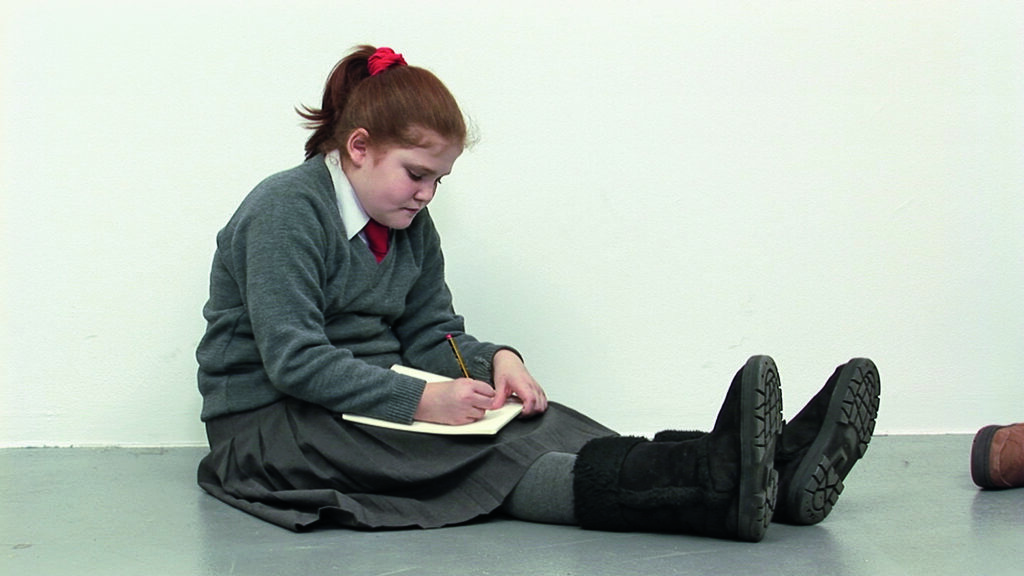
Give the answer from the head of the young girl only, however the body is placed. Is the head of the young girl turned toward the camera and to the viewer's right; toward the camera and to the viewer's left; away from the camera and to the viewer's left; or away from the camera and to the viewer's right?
toward the camera and to the viewer's right

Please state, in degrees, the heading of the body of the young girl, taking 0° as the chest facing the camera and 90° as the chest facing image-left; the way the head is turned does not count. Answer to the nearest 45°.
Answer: approximately 315°
